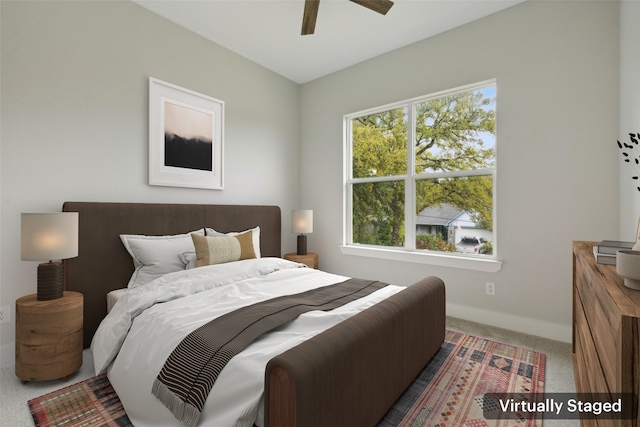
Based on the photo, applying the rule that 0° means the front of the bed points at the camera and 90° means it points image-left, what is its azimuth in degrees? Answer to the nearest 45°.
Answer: approximately 315°

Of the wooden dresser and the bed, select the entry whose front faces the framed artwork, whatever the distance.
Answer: the wooden dresser

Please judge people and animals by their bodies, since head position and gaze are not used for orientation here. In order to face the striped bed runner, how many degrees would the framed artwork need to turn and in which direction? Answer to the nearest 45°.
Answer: approximately 45° to its right

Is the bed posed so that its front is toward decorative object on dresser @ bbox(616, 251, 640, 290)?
yes

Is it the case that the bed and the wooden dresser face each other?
yes

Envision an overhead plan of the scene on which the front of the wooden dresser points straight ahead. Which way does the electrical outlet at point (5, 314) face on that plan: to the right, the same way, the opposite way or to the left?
the opposite way

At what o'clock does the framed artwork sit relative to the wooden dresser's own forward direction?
The framed artwork is roughly at 12 o'clock from the wooden dresser.

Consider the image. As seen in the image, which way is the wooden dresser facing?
to the viewer's left

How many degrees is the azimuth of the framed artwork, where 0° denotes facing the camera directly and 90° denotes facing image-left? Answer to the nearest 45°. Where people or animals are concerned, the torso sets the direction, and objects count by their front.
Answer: approximately 315°

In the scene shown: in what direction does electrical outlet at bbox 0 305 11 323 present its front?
toward the camera

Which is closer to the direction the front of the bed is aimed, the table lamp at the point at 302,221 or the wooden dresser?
the wooden dresser

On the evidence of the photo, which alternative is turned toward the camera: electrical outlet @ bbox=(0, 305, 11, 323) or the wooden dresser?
the electrical outlet

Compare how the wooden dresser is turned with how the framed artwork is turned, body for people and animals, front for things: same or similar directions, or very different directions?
very different directions

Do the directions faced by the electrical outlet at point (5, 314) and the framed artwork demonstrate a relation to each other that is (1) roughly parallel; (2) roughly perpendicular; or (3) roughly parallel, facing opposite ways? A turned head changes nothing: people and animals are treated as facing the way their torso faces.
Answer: roughly parallel
